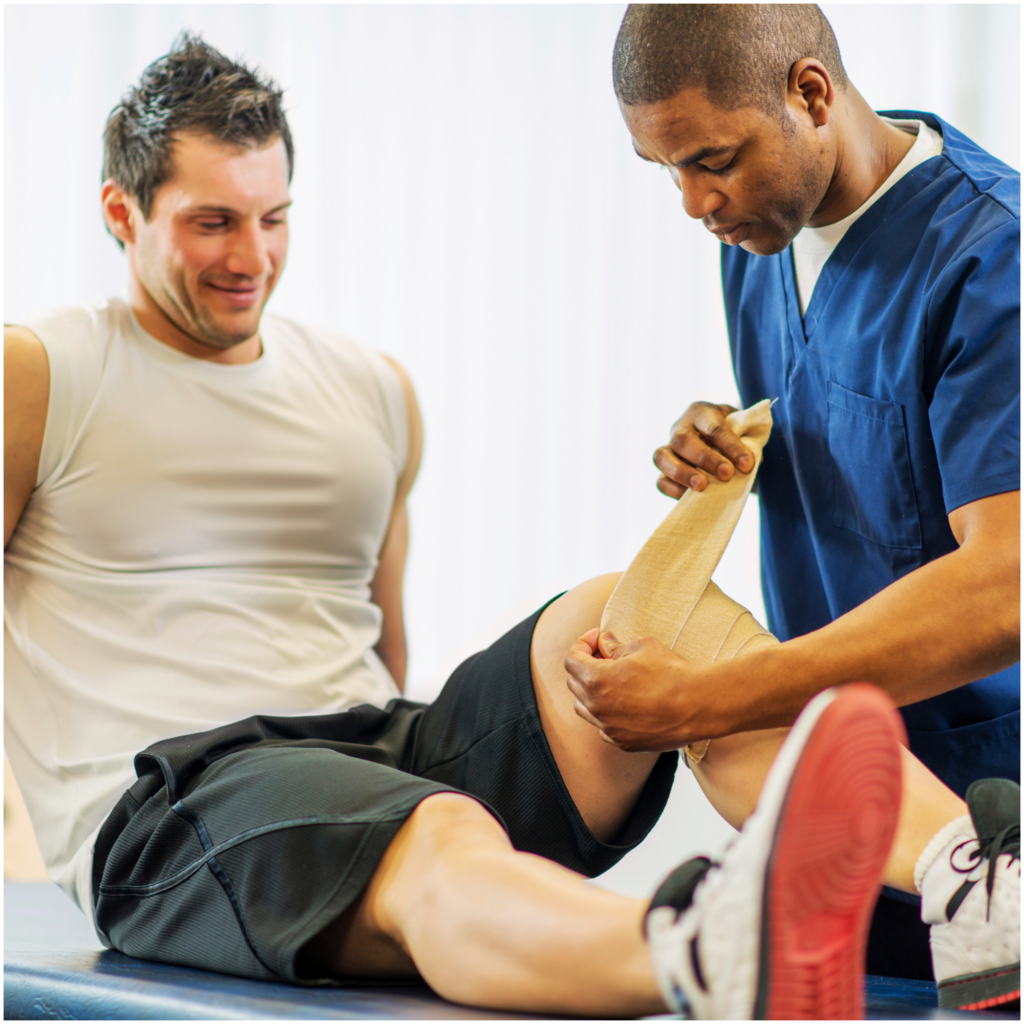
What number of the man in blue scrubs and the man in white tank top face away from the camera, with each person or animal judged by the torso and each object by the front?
0

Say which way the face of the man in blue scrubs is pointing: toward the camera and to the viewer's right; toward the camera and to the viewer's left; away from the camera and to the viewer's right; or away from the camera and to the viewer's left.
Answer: toward the camera and to the viewer's left

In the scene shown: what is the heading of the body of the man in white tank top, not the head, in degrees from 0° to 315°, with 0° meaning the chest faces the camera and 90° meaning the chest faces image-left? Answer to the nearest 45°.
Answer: approximately 315°

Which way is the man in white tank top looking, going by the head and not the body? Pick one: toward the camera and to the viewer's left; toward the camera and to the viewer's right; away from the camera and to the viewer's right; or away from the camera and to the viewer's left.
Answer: toward the camera and to the viewer's right

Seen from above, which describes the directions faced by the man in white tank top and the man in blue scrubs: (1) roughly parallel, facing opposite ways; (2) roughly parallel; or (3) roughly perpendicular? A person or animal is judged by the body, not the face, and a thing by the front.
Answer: roughly perpendicular
